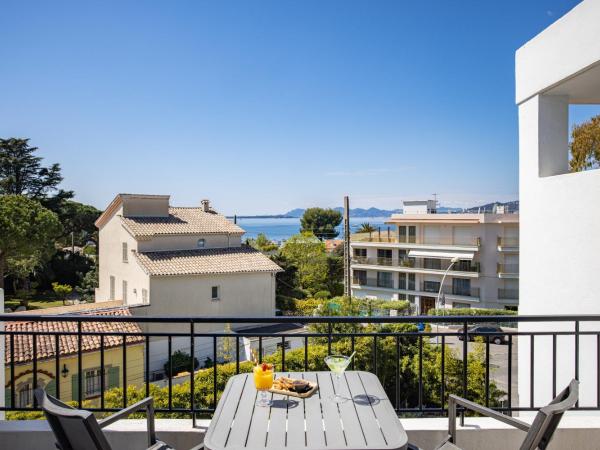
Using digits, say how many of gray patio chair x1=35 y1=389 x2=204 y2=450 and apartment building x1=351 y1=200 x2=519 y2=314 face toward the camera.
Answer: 1

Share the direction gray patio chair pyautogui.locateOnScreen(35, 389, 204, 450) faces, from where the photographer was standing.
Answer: facing away from the viewer and to the right of the viewer

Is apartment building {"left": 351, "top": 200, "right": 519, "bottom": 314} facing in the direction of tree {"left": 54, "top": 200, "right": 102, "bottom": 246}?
no

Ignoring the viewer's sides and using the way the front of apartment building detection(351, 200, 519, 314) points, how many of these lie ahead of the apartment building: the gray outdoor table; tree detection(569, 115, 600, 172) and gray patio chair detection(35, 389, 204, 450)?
3

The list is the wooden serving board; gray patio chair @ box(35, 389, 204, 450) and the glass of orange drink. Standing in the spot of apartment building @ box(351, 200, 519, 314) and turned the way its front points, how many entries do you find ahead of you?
3

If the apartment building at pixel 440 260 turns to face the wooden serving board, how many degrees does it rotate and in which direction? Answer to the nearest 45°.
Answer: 0° — it already faces it

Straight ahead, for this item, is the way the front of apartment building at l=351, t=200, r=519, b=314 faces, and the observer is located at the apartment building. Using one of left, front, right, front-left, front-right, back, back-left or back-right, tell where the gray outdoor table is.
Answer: front

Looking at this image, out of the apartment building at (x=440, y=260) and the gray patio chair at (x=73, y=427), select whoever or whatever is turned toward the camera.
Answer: the apartment building

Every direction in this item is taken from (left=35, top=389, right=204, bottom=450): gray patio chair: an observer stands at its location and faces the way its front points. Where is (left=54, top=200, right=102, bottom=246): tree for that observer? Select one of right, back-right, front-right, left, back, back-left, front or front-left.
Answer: front-left

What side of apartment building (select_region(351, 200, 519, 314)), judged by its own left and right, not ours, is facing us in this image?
front

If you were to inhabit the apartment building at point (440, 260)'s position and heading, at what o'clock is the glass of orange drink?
The glass of orange drink is roughly at 12 o'clock from the apartment building.

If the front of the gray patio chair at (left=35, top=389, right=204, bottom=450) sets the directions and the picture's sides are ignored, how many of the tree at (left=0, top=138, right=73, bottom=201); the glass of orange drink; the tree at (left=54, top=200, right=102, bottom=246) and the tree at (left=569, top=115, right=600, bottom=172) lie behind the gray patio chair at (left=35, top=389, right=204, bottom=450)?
0

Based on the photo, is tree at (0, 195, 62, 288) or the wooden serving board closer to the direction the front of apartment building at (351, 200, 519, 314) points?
the wooden serving board

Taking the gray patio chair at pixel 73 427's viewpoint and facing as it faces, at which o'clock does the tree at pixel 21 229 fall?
The tree is roughly at 10 o'clock from the gray patio chair.

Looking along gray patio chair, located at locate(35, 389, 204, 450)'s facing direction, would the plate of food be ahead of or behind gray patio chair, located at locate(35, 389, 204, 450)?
ahead

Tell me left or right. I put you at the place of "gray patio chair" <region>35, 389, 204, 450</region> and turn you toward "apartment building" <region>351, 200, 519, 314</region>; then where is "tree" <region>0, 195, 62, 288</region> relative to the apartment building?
left

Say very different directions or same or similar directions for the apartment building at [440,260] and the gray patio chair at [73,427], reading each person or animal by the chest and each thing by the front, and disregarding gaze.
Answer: very different directions

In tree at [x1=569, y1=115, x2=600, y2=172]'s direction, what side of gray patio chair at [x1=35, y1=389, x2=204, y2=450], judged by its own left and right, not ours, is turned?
front
